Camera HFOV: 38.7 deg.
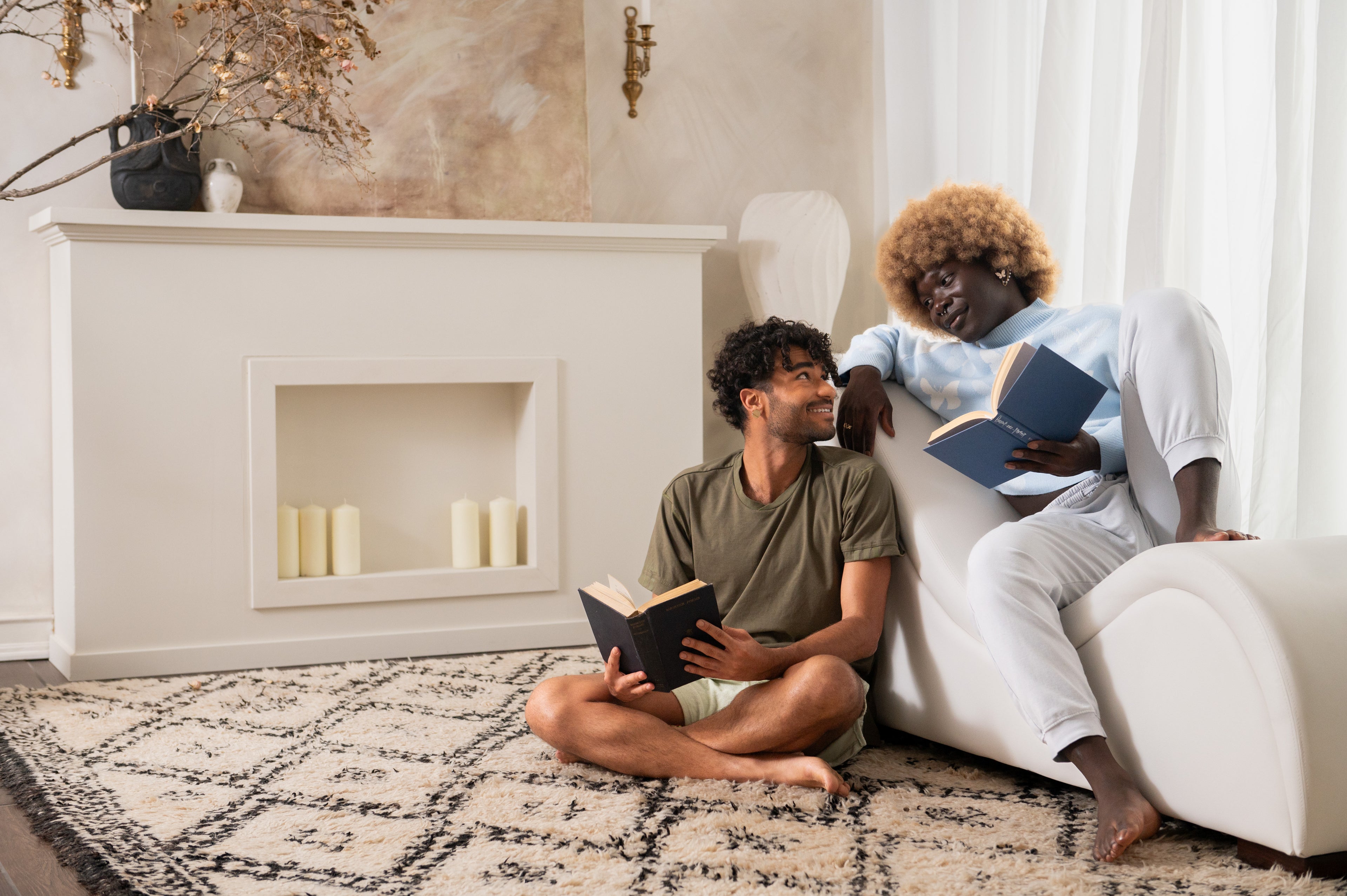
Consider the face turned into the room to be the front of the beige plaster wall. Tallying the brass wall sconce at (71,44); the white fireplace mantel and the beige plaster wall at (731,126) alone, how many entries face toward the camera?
3

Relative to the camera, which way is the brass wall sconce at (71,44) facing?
toward the camera

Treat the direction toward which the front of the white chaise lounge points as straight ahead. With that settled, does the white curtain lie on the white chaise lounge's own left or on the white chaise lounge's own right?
on the white chaise lounge's own left

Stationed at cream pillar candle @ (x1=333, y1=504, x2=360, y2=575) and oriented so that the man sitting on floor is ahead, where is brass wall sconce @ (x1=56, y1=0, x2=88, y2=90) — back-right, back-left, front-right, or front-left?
back-right

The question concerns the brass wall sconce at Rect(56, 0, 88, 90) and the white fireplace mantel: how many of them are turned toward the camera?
2

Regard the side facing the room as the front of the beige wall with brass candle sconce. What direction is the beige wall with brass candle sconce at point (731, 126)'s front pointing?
toward the camera

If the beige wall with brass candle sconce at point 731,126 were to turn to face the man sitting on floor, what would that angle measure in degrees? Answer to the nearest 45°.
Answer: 0° — it already faces them

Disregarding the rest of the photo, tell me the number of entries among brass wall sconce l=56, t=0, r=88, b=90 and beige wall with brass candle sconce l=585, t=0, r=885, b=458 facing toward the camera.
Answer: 2

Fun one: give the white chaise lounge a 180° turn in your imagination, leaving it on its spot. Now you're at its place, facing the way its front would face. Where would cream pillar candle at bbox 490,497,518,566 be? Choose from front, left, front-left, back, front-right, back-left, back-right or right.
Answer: front

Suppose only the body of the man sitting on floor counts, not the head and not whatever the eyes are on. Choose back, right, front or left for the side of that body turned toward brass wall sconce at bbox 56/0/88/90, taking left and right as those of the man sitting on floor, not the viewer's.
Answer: right

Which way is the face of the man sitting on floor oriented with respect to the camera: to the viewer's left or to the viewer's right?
to the viewer's right

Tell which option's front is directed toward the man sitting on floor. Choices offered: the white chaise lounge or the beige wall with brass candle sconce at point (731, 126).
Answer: the beige wall with brass candle sconce

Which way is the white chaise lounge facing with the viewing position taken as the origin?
facing the viewer and to the right of the viewer
